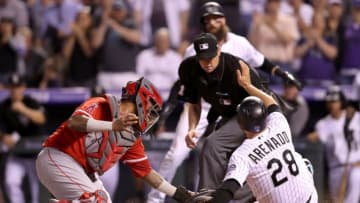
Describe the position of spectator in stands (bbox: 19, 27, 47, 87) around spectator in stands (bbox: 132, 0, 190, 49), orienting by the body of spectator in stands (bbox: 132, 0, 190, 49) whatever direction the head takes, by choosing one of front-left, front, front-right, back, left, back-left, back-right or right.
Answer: right

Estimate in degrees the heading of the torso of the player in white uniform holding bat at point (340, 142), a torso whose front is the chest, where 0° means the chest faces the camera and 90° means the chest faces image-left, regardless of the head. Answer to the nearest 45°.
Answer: approximately 45°

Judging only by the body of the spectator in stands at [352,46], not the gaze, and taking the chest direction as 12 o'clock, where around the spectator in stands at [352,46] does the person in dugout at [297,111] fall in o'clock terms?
the person in dugout at [297,111] is roughly at 1 o'clock from the spectator in stands at [352,46].

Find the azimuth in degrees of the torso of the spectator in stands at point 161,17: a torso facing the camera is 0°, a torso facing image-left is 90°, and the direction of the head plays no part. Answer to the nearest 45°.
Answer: approximately 0°

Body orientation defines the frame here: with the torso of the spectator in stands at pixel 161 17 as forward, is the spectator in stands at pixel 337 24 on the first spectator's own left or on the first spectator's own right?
on the first spectator's own left
